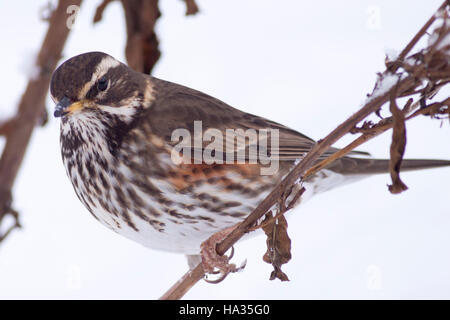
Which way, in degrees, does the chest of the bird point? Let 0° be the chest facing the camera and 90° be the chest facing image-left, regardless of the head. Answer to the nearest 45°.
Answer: approximately 45°

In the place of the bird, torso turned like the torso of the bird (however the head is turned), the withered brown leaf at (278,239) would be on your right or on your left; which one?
on your left

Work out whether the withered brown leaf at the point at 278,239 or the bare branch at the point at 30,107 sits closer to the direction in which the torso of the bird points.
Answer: the bare branch
